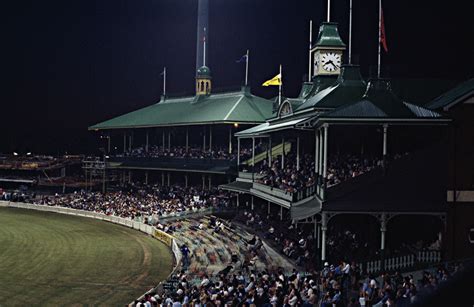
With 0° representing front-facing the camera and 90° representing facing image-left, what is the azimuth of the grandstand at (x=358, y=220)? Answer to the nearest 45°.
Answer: approximately 45°
